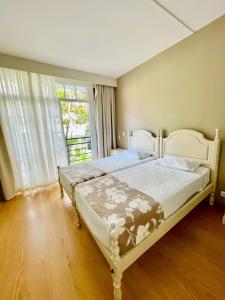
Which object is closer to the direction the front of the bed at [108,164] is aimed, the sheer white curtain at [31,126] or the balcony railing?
the sheer white curtain

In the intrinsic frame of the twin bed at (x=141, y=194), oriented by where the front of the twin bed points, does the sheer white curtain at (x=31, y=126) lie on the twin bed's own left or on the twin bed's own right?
on the twin bed's own right

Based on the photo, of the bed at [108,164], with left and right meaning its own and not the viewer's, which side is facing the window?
right

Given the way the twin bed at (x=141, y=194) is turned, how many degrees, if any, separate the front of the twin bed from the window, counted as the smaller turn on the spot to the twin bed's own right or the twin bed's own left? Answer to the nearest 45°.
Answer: approximately 90° to the twin bed's own right

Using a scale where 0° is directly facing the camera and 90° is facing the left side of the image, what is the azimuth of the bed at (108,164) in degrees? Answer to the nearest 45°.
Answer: approximately 45°

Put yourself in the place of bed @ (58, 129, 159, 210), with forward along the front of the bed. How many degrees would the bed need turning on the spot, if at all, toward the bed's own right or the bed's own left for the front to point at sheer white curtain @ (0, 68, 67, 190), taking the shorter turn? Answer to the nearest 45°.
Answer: approximately 45° to the bed's own right

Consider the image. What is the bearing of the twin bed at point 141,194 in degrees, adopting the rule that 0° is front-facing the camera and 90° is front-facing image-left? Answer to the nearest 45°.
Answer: approximately 45°

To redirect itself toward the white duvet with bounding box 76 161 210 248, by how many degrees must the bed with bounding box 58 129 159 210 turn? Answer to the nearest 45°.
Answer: approximately 90° to its left
